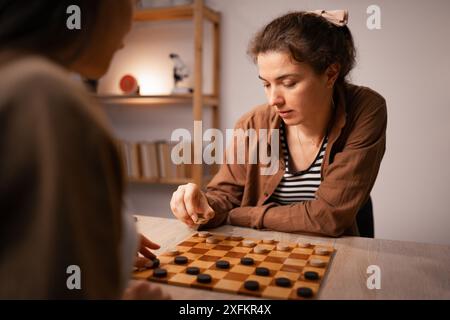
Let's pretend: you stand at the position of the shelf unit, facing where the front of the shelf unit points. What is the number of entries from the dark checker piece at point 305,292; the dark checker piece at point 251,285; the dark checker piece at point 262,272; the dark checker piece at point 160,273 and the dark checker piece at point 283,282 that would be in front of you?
5

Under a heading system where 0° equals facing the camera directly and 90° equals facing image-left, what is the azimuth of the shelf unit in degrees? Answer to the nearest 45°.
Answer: approximately 0°

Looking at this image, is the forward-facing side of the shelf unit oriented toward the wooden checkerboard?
yes

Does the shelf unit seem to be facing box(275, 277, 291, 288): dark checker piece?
yes

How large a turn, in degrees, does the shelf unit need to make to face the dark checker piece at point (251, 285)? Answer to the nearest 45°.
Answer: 0° — it already faces it

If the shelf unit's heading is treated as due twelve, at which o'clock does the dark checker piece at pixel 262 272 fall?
The dark checker piece is roughly at 12 o'clock from the shelf unit.

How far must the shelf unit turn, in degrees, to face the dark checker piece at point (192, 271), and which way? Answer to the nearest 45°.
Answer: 0° — it already faces it

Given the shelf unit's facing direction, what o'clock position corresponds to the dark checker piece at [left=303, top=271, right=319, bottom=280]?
The dark checker piece is roughly at 12 o'clock from the shelf unit.

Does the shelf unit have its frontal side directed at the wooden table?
yes

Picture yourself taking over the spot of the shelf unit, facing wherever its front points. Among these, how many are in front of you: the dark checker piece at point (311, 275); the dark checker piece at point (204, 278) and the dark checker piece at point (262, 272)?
3

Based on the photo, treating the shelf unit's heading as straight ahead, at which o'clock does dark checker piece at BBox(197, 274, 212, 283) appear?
The dark checker piece is roughly at 12 o'clock from the shelf unit.
